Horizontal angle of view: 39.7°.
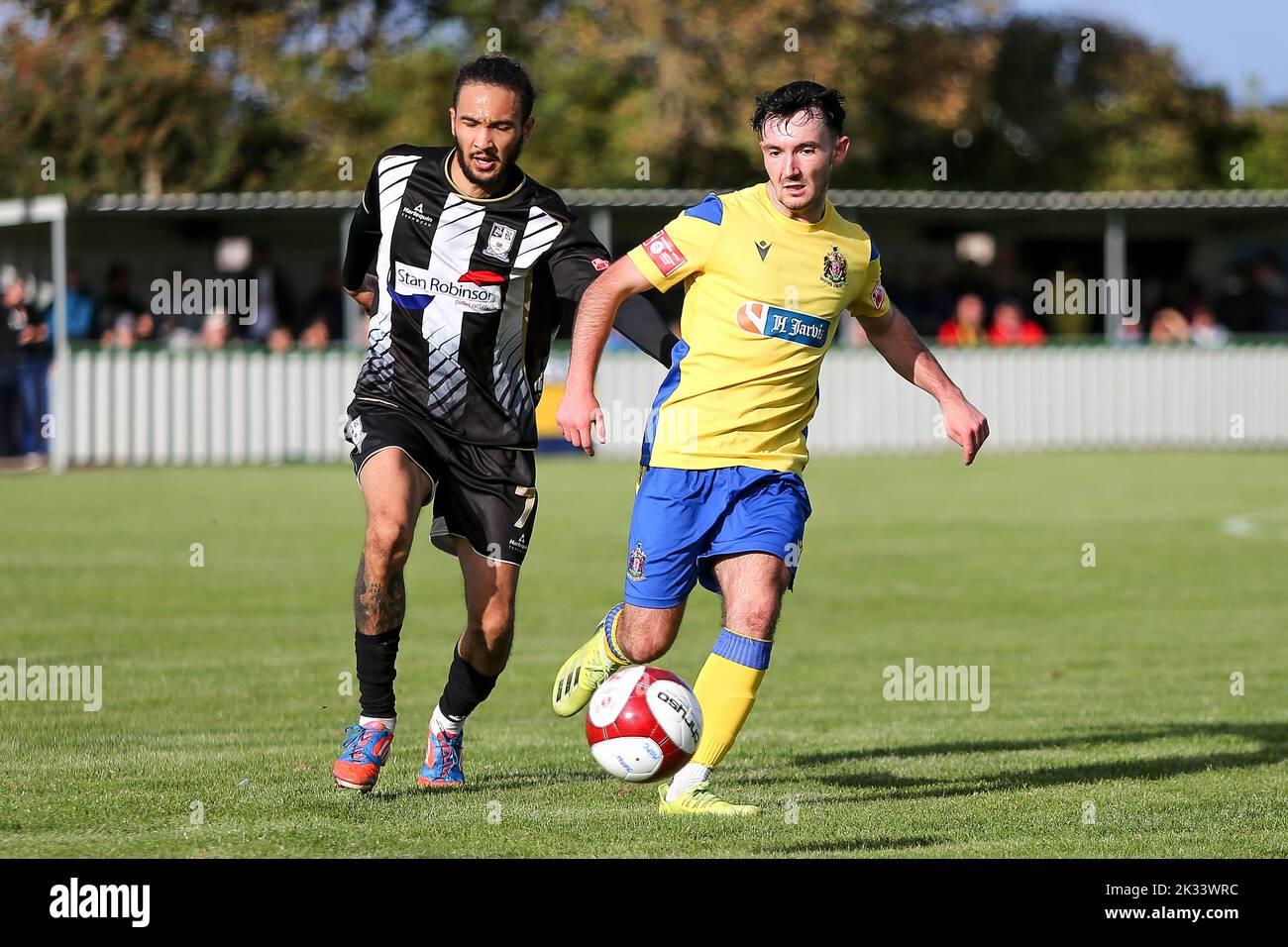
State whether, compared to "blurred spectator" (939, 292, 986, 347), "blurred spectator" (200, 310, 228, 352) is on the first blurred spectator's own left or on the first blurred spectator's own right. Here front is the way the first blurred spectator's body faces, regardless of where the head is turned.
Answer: on the first blurred spectator's own right

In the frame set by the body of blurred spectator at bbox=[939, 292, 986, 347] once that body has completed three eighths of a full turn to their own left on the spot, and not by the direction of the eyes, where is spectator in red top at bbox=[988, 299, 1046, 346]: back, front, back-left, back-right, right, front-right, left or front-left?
front

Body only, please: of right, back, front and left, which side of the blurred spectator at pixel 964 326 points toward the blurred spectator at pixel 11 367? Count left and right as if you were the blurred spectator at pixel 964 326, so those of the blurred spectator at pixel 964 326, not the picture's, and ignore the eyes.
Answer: right

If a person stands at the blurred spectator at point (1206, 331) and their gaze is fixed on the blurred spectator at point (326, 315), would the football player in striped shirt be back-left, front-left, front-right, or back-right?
front-left

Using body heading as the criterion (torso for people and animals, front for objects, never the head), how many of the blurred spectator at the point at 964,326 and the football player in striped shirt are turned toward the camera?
2

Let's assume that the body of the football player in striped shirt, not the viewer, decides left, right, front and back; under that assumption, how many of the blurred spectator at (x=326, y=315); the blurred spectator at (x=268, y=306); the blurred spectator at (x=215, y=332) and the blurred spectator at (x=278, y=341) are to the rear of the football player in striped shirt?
4

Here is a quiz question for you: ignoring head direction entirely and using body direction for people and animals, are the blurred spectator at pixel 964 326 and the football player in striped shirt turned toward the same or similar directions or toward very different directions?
same or similar directions

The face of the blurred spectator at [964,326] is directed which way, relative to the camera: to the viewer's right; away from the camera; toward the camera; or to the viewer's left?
toward the camera

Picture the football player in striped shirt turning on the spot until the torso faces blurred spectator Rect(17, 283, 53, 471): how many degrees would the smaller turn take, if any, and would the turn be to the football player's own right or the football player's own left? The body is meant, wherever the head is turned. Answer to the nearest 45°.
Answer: approximately 180°

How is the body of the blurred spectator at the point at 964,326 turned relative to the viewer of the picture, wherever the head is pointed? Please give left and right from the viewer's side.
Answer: facing the viewer

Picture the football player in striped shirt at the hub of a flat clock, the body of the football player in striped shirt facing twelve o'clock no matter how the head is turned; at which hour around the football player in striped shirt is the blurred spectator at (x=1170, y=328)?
The blurred spectator is roughly at 7 o'clock from the football player in striped shirt.

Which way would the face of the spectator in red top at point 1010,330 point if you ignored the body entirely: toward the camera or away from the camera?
toward the camera

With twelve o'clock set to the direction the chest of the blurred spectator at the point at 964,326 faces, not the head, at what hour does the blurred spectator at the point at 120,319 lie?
the blurred spectator at the point at 120,319 is roughly at 2 o'clock from the blurred spectator at the point at 964,326.

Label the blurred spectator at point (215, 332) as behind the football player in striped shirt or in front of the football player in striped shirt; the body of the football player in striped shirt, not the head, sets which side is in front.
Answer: behind

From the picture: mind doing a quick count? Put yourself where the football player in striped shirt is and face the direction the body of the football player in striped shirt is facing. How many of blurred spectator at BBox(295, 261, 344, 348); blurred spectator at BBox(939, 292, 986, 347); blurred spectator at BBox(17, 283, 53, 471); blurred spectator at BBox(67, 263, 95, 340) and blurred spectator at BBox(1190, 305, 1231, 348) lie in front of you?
0
